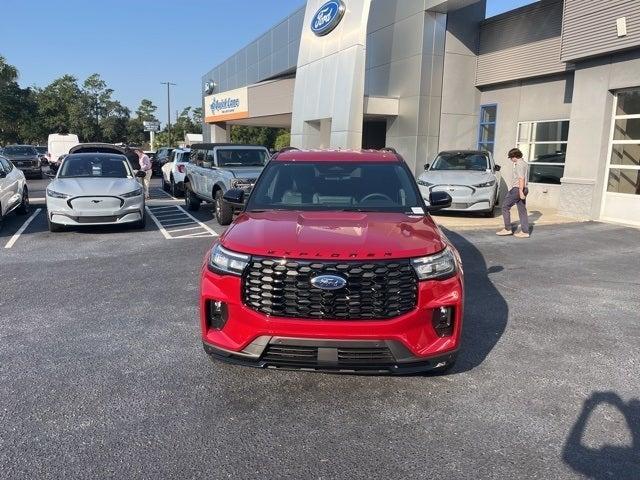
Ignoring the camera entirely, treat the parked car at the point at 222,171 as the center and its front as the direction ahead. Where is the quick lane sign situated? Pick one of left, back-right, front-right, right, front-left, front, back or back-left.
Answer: back-left

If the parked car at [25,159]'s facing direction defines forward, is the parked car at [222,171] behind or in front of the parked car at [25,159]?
in front

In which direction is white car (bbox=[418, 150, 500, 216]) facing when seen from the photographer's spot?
facing the viewer

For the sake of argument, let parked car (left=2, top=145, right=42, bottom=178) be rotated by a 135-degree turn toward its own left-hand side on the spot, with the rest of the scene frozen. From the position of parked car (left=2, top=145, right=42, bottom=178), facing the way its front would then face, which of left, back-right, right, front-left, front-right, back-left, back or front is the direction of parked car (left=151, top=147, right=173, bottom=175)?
right

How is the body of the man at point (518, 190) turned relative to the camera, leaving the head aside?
to the viewer's left

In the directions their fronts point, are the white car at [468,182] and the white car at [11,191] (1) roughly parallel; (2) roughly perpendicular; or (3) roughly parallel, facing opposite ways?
roughly parallel

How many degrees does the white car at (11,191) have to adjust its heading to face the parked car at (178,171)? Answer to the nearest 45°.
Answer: approximately 180°

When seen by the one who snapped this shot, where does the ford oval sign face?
facing the viewer and to the left of the viewer

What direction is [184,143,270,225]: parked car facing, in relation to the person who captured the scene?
facing the viewer and to the right of the viewer

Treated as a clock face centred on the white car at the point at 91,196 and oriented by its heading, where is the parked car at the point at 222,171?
The parked car is roughly at 8 o'clock from the white car.

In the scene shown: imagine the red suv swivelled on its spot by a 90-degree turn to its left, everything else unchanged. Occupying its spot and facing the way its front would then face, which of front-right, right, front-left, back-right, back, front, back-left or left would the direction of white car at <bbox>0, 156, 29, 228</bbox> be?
back-left

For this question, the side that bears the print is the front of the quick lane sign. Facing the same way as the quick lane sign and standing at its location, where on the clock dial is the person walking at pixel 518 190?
The person walking is roughly at 10 o'clock from the quick lane sign.

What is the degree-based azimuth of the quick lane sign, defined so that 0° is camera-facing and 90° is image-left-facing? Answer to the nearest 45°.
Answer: approximately 45°
